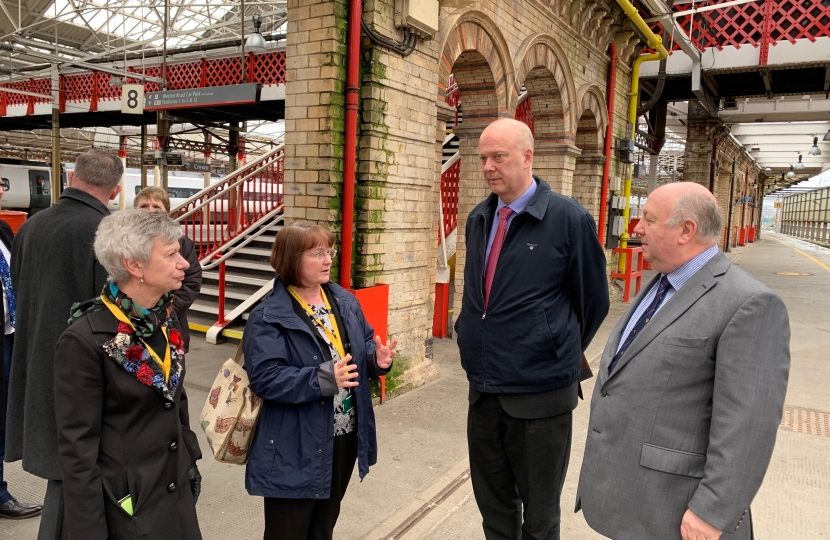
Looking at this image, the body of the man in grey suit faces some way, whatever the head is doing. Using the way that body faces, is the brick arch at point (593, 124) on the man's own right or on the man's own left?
on the man's own right

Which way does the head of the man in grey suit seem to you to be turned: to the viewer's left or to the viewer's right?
to the viewer's left

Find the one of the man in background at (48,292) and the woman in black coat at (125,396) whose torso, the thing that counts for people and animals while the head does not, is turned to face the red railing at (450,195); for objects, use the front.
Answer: the man in background

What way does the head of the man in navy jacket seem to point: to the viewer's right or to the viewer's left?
to the viewer's left

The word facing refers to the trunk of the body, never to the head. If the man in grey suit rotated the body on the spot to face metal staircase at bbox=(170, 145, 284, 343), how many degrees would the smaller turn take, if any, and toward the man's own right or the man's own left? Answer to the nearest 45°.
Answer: approximately 90° to the man's own right

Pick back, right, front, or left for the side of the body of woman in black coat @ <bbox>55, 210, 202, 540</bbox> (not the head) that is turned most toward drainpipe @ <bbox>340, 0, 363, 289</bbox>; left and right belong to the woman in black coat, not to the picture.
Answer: left

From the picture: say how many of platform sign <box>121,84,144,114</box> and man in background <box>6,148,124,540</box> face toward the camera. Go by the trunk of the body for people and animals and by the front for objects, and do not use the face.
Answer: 1

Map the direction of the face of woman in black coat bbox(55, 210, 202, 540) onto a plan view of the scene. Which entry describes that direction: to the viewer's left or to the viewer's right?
to the viewer's right

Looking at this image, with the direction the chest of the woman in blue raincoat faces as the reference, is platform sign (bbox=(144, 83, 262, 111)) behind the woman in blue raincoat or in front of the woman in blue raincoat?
behind

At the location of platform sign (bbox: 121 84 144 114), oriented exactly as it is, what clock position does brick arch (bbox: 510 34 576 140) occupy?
The brick arch is roughly at 10 o'clock from the platform sign.
